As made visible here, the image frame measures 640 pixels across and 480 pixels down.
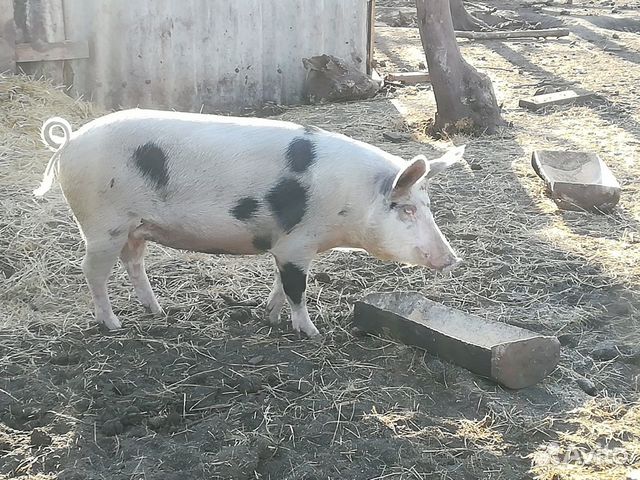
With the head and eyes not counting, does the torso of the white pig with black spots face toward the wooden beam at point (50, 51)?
no

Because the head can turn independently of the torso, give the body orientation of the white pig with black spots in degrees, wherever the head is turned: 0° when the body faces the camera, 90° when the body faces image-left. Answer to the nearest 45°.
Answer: approximately 270°

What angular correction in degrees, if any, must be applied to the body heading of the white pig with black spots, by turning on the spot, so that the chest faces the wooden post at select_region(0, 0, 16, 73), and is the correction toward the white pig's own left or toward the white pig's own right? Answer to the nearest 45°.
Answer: approximately 135° to the white pig's own left

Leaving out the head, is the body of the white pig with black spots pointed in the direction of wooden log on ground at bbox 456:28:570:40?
no

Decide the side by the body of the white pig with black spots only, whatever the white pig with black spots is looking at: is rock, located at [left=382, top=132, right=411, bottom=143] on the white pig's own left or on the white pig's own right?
on the white pig's own left

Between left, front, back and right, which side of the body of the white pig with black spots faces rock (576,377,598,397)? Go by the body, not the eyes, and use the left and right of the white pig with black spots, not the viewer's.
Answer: front

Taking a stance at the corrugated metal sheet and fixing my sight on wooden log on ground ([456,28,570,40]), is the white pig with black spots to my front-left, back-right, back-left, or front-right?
back-right

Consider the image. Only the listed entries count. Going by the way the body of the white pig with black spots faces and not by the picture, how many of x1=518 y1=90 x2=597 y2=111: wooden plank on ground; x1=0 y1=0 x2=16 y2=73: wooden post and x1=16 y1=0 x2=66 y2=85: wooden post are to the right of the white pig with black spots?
0

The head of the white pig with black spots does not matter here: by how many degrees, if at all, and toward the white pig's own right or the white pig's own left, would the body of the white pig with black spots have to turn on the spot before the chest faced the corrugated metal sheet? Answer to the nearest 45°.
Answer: approximately 90° to the white pig's own left

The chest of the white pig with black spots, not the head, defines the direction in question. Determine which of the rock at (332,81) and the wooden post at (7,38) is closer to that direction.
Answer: the rock

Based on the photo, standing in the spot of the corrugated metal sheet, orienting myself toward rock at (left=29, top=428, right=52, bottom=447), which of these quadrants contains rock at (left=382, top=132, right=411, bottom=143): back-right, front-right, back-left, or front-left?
front-left

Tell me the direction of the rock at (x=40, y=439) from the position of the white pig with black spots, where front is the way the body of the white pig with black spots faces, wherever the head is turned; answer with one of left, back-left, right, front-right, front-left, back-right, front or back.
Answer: back-right

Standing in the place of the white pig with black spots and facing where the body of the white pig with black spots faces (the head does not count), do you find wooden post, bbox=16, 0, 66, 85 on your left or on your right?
on your left

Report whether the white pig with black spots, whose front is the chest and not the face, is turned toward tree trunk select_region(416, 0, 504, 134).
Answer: no
